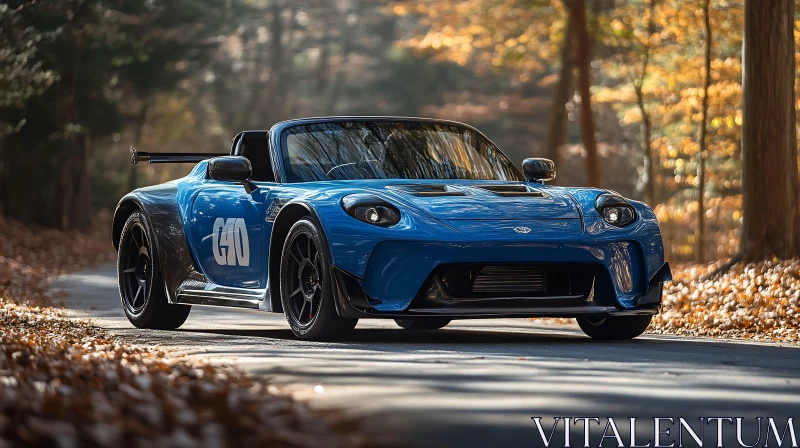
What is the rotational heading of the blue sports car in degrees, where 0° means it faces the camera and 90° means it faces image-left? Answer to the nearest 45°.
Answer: approximately 315°
